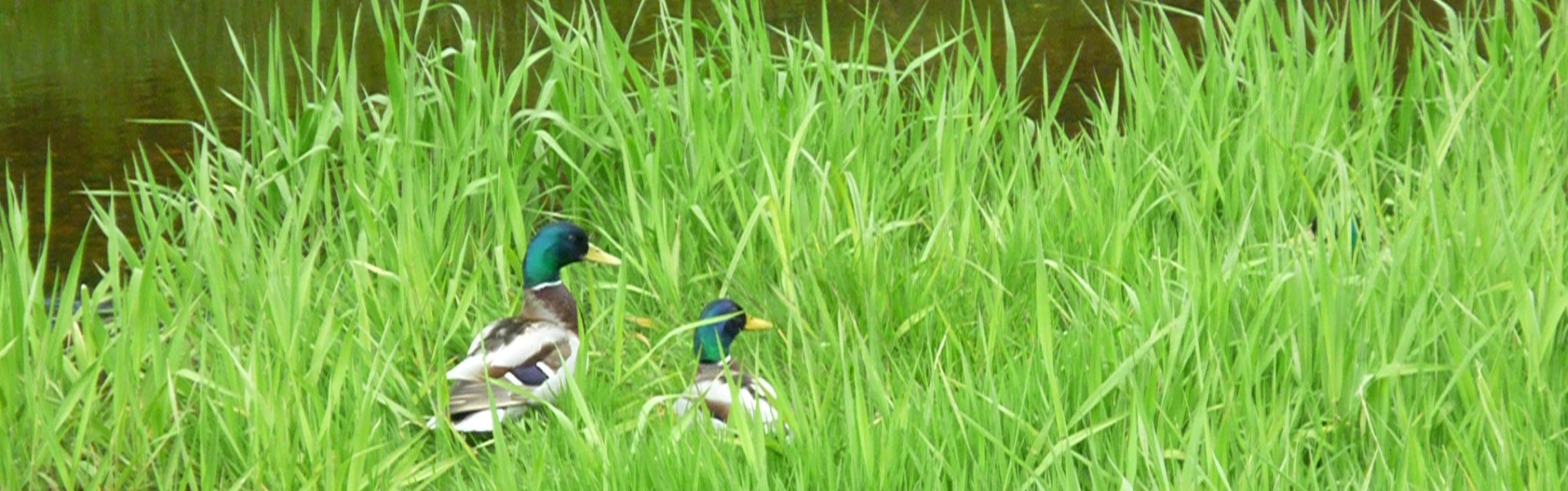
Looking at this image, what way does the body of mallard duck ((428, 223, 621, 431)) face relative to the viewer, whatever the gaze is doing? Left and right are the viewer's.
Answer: facing away from the viewer and to the right of the viewer
